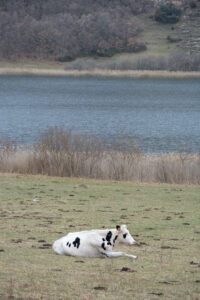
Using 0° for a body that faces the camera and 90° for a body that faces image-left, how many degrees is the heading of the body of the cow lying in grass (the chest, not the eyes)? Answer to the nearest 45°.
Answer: approximately 270°
